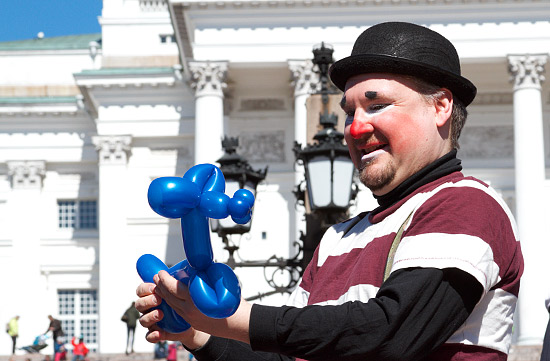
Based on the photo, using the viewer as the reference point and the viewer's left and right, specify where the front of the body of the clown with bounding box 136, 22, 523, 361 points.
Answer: facing the viewer and to the left of the viewer

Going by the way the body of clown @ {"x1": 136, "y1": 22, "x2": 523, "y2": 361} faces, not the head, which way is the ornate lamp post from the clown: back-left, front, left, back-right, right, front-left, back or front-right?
back-right

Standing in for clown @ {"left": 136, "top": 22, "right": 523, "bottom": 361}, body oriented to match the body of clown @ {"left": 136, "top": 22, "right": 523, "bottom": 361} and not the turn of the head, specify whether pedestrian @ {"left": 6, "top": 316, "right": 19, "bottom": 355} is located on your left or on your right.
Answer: on your right

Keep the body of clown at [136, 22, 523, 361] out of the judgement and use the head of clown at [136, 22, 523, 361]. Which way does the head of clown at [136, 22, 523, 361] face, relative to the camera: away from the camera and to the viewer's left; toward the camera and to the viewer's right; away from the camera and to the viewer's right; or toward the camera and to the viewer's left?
toward the camera and to the viewer's left

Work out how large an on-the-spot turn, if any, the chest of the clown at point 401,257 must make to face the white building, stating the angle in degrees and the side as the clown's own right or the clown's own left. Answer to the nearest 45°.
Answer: approximately 135° to the clown's own right

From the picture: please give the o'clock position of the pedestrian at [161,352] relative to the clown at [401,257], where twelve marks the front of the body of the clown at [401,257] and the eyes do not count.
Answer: the pedestrian at [161,352] is roughly at 4 o'clock from the clown at [401,257].

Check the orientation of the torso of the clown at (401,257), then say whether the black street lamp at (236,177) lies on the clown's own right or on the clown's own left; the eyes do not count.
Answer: on the clown's own right
